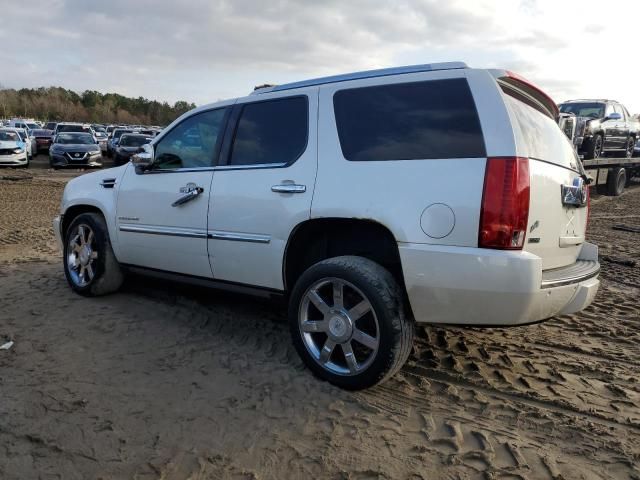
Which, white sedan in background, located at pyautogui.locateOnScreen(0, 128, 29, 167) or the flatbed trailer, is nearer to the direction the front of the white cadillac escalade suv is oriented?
the white sedan in background

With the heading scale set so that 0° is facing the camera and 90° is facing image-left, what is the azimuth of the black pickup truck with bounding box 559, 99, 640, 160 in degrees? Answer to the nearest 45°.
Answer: approximately 45°

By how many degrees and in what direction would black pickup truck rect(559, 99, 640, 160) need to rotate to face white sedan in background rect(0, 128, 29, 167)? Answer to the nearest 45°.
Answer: approximately 45° to its right

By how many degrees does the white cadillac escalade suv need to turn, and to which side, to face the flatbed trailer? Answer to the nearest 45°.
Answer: approximately 90° to its right

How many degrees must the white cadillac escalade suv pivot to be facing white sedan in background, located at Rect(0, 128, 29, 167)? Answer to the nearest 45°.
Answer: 0° — it already faces it

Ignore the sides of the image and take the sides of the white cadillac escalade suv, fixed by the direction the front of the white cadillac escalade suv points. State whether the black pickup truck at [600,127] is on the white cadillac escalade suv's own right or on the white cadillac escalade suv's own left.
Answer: on the white cadillac escalade suv's own right

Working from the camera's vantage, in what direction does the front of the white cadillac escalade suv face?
facing away from the viewer and to the left of the viewer
